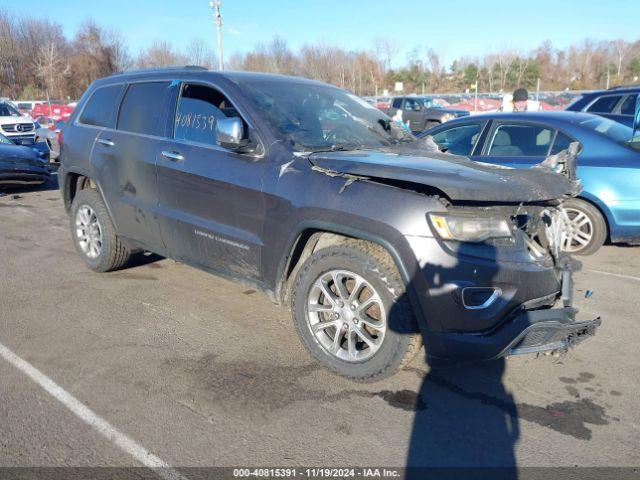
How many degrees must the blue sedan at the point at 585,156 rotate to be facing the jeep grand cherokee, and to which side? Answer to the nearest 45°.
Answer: approximately 90° to its left

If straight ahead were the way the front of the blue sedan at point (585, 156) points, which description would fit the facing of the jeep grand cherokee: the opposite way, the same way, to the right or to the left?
the opposite way

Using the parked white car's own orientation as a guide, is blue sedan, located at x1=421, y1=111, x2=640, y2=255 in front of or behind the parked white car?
in front

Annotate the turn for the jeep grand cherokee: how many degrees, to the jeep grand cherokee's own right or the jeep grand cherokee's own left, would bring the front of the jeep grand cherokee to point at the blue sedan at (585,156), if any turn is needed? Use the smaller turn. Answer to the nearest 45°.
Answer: approximately 90° to the jeep grand cherokee's own left

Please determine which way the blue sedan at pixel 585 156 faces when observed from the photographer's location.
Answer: facing away from the viewer and to the left of the viewer

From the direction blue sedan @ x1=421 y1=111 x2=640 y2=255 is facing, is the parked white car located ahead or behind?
ahead

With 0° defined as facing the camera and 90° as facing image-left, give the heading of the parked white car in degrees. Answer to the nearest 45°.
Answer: approximately 315°

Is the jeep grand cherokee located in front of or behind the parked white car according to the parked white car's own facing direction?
in front

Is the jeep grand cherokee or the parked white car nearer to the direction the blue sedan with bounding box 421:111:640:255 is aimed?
the parked white car

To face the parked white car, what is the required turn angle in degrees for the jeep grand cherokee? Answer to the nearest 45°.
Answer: approximately 180°

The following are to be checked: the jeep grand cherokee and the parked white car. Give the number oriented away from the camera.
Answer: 0
